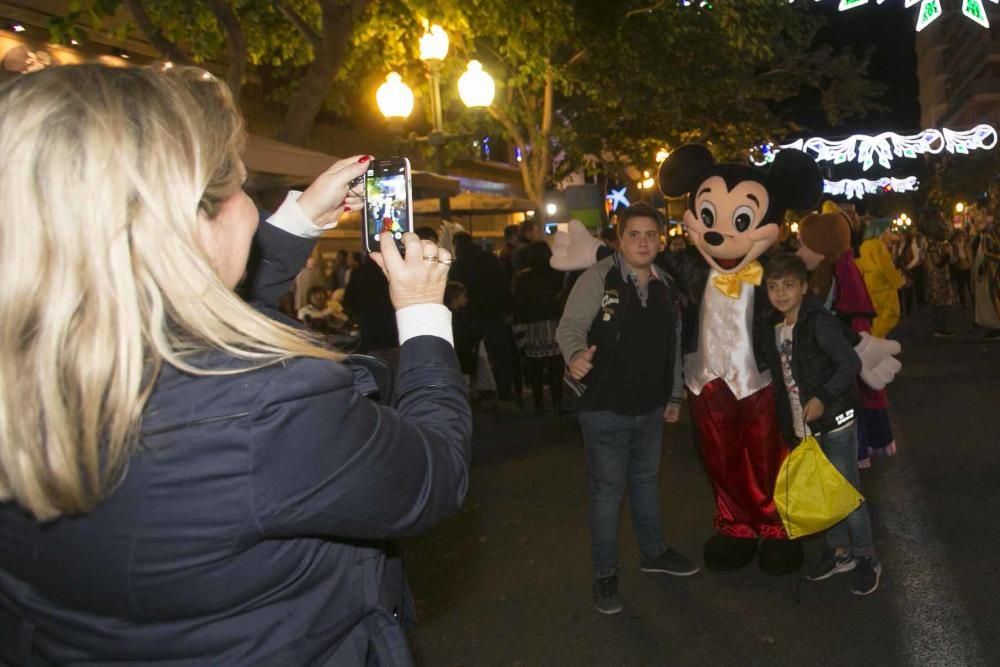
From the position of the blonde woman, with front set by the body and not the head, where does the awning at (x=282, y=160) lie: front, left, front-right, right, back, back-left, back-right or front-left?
front-left

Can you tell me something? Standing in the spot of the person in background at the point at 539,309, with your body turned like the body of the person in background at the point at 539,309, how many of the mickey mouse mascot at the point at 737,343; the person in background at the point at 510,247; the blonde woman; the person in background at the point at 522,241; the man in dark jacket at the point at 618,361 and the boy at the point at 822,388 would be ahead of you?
2

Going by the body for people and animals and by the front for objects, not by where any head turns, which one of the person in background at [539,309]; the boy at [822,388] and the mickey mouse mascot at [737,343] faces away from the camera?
the person in background

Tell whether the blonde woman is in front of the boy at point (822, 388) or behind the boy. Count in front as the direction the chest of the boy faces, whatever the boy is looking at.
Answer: in front

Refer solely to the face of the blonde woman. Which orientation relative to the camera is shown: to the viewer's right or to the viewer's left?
to the viewer's right

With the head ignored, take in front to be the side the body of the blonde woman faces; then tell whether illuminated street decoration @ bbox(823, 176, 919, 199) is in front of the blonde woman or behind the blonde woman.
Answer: in front

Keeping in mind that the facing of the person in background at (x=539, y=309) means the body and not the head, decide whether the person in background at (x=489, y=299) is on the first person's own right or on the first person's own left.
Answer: on the first person's own left

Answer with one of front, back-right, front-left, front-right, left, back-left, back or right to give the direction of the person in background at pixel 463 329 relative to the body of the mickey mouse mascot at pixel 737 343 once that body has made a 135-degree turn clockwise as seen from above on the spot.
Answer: front
